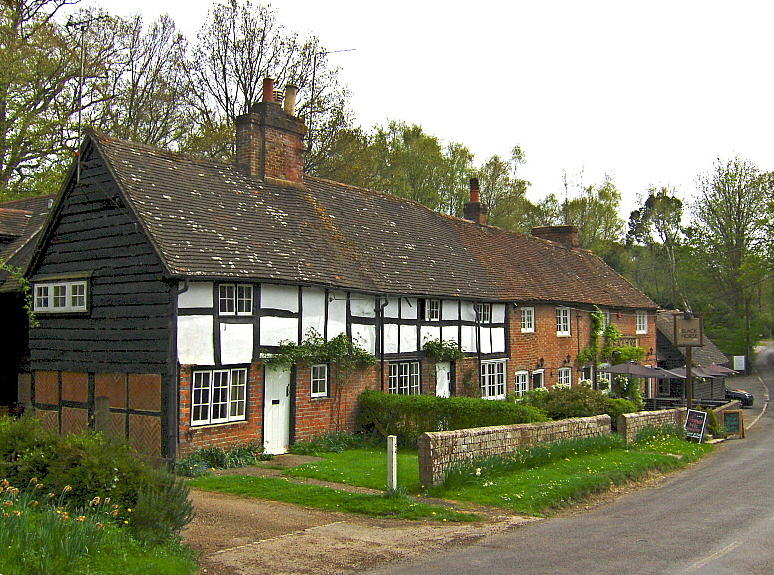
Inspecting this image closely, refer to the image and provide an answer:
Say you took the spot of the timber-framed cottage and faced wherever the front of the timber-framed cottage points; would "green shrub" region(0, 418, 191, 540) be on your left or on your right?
on your right

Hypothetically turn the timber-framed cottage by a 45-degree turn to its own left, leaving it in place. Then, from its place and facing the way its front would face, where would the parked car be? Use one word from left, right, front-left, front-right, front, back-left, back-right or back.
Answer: front-left

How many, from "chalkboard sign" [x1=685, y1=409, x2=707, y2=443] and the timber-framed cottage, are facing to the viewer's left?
0

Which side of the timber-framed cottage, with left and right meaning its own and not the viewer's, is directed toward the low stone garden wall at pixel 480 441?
front

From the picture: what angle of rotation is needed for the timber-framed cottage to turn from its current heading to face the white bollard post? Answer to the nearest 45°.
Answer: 0° — it already faces it

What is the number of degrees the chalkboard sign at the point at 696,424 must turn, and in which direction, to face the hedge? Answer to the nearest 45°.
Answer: approximately 45° to its right

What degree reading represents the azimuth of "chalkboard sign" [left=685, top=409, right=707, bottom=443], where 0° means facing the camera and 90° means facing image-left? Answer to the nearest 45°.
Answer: approximately 0°

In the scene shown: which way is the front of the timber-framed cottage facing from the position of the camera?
facing the viewer and to the right of the viewer

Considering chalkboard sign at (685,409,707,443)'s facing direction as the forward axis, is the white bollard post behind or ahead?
ahead

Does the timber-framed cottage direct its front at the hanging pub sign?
no

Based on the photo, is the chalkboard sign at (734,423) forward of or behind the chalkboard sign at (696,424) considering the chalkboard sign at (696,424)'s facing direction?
behind
